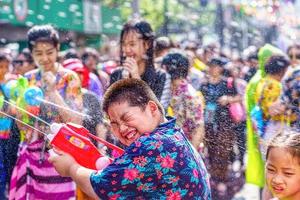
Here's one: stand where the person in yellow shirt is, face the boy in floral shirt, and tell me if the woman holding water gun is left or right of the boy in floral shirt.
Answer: right

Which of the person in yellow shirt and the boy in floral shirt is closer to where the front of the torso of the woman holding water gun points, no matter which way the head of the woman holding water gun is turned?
the boy in floral shirt

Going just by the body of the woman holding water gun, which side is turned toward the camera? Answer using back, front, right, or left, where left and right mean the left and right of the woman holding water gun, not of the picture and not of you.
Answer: front

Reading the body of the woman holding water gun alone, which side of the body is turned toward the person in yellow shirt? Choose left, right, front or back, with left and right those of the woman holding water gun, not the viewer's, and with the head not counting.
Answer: left

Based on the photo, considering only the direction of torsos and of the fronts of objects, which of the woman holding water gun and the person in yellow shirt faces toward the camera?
the woman holding water gun
